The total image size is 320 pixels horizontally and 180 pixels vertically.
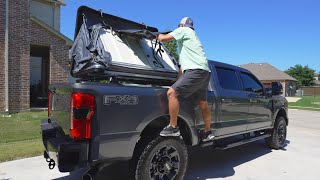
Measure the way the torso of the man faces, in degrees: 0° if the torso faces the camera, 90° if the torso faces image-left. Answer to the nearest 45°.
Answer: approximately 135°

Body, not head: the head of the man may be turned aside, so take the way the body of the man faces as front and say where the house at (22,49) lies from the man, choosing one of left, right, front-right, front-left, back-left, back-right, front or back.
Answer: front

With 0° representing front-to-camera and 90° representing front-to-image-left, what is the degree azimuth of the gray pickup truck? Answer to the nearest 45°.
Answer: approximately 225°

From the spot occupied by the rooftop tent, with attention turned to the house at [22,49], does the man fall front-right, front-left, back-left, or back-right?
back-right
